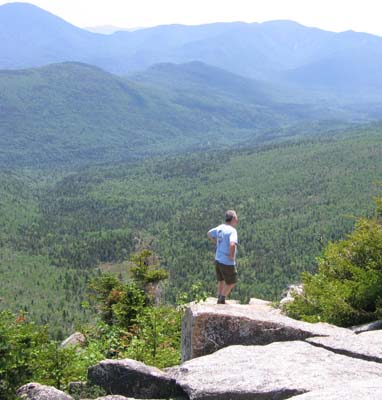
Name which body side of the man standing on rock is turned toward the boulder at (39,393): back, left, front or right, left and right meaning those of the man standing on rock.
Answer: back

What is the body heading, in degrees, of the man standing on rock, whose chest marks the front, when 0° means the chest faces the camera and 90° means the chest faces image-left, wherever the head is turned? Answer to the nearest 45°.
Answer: approximately 225°
